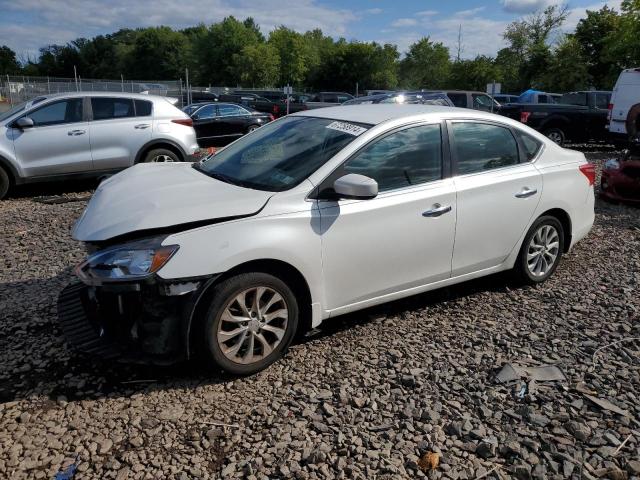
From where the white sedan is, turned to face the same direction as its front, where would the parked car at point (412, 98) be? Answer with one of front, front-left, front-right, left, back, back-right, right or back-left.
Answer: back-right

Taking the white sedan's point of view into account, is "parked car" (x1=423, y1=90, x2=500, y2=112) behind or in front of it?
behind

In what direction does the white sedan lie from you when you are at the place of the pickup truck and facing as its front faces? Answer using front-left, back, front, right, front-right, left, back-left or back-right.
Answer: back-right

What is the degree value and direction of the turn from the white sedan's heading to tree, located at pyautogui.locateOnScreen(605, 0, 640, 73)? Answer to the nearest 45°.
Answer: approximately 180°

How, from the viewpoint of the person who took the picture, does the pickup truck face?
facing away from the viewer and to the right of the viewer

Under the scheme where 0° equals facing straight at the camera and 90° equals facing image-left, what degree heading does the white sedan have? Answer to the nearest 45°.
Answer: approximately 45°

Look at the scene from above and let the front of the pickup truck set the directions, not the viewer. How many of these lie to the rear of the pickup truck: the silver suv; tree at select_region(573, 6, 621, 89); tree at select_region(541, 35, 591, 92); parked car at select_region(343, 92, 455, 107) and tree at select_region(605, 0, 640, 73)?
2

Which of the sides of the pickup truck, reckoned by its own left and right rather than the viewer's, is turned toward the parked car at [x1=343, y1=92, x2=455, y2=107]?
back

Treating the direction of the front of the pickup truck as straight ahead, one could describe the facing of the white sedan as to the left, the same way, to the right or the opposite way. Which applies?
the opposite way
